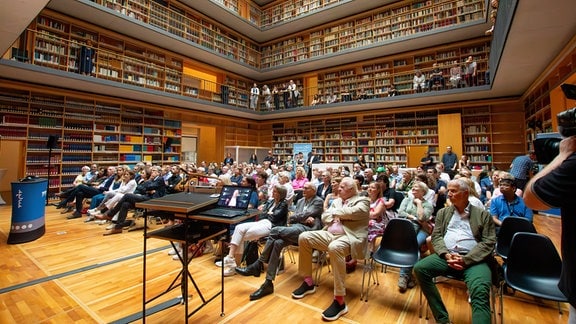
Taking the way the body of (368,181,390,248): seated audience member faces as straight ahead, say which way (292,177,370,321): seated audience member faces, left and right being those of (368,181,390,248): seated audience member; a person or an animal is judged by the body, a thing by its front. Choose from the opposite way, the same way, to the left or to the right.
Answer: the same way

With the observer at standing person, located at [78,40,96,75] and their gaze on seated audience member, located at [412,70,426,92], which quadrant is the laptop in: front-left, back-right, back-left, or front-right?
front-right

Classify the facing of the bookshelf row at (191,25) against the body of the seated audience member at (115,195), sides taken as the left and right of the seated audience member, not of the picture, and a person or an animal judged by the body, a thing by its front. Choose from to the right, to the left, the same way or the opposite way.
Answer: to the left

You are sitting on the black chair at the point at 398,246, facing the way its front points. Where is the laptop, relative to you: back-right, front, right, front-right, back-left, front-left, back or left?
front

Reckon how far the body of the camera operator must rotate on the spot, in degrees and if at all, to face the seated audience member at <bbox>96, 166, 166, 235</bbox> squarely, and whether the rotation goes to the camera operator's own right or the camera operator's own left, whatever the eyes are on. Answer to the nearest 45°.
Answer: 0° — they already face them

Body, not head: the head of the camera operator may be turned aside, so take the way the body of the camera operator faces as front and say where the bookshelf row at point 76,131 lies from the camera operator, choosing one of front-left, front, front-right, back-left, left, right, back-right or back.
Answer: front

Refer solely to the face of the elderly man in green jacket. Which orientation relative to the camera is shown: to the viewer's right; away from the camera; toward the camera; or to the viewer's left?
to the viewer's left

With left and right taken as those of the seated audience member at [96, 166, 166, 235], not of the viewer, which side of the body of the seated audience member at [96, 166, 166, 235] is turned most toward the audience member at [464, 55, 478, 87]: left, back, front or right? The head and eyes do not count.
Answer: back

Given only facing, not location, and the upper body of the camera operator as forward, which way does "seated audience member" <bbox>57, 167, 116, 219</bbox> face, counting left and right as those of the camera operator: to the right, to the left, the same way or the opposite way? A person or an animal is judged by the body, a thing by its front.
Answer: to the left

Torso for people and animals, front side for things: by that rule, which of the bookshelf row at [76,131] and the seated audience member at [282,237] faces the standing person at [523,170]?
the bookshelf row
